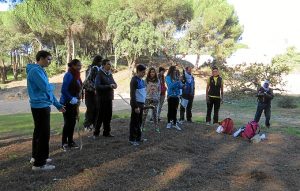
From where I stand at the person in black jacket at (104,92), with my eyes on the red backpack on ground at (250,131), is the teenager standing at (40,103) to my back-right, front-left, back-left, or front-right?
back-right

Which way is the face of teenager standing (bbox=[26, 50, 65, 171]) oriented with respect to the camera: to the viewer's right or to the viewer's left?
to the viewer's right

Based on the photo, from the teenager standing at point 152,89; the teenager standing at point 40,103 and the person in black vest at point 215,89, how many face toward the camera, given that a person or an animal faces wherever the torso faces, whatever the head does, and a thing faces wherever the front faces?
2

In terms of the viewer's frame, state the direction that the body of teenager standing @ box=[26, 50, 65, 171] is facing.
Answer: to the viewer's right

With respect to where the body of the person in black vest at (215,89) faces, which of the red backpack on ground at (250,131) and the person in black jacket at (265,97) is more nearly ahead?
the red backpack on ground
